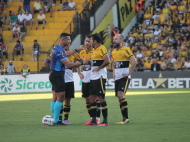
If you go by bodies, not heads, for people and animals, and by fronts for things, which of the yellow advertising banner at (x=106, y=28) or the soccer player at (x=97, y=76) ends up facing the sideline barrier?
the yellow advertising banner

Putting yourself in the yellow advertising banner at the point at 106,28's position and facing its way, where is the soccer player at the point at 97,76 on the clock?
The soccer player is roughly at 12 o'clock from the yellow advertising banner.

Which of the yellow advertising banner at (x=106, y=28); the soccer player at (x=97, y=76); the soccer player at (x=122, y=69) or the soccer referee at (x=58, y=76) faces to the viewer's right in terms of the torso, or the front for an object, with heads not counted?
the soccer referee at (x=58, y=76)

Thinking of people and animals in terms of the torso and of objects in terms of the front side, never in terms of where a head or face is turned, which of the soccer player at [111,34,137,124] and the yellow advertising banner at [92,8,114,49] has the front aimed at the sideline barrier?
the yellow advertising banner

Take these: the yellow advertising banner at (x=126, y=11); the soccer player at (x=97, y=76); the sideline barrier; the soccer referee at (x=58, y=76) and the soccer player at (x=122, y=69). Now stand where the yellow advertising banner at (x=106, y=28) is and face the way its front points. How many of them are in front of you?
4

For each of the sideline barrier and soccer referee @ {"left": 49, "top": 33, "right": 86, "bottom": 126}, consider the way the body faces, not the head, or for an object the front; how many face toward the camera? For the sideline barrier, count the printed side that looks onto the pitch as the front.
1

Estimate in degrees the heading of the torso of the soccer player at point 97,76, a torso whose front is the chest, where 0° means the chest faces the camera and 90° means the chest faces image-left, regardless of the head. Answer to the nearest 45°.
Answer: approximately 45°

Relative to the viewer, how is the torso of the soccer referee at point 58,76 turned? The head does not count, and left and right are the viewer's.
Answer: facing to the right of the viewer

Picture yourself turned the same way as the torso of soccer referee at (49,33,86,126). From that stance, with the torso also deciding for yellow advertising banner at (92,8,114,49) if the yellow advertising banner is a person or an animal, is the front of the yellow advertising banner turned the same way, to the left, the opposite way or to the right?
to the right

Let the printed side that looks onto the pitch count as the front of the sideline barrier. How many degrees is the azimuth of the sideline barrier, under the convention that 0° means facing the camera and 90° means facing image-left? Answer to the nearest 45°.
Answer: approximately 0°

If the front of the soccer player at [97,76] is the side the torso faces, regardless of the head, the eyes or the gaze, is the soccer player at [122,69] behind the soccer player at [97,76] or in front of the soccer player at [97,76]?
behind
